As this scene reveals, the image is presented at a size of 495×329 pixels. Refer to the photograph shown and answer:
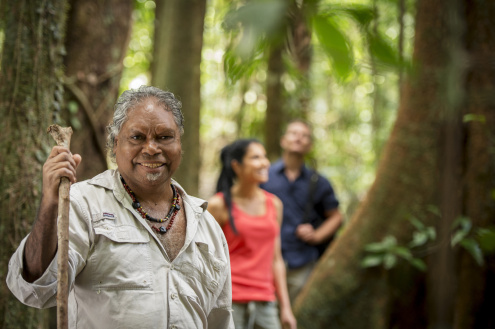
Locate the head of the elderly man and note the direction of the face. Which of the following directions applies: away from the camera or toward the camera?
toward the camera

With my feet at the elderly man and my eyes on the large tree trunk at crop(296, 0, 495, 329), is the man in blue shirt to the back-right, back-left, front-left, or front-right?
front-left

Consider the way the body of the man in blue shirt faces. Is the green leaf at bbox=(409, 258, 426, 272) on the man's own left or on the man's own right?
on the man's own left

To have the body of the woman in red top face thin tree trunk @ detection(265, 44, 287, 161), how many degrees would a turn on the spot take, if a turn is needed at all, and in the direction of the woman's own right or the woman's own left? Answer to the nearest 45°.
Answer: approximately 135° to the woman's own left

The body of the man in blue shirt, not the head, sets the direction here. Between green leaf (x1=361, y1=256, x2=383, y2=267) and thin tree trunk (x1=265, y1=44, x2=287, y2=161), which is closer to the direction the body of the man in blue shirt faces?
the green leaf

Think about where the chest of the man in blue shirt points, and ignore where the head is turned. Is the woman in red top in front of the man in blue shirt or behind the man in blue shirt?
in front

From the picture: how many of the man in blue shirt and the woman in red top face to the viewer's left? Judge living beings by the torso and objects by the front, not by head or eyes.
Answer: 0

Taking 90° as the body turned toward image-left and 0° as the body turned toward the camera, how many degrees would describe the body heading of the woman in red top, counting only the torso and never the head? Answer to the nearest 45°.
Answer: approximately 315°

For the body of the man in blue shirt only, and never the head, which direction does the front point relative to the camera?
toward the camera
